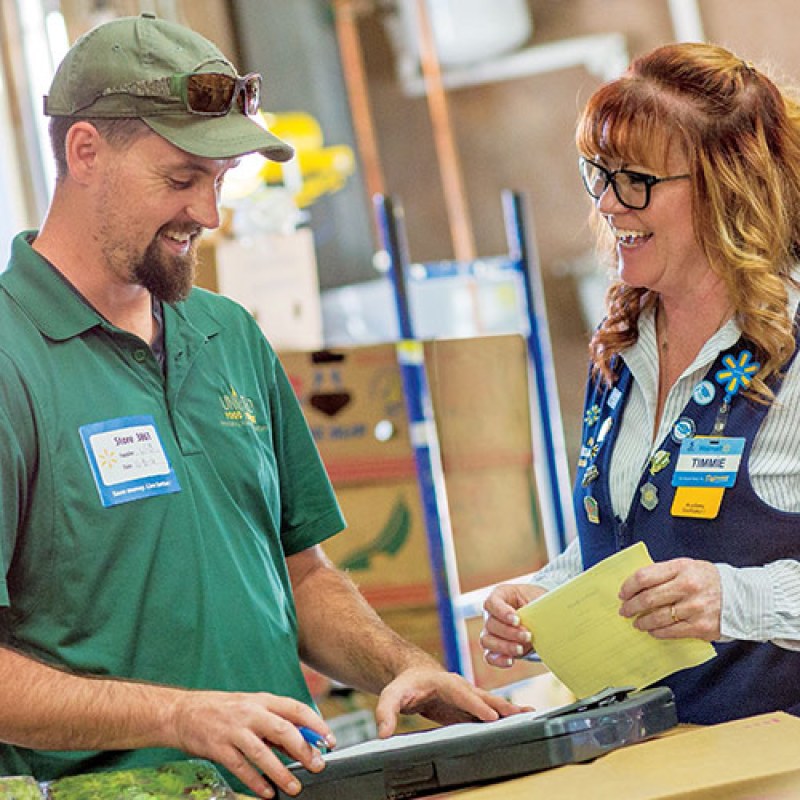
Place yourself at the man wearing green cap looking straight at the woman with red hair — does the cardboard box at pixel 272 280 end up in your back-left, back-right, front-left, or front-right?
front-left

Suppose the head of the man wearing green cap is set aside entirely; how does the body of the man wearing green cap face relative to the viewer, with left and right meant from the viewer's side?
facing the viewer and to the right of the viewer

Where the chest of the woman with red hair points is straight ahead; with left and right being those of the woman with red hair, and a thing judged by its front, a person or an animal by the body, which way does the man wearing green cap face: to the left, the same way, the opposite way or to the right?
to the left

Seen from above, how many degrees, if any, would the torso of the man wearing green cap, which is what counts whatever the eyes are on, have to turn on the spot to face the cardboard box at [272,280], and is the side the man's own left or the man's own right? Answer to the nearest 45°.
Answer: approximately 135° to the man's own left

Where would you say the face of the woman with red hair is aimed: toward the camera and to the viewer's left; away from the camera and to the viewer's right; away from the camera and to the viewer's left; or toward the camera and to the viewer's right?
toward the camera and to the viewer's left

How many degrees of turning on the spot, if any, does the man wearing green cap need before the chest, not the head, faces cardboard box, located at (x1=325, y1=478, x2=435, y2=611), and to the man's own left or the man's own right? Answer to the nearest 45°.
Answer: approximately 135° to the man's own left

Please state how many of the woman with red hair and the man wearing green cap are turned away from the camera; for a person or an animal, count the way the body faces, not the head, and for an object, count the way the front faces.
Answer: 0

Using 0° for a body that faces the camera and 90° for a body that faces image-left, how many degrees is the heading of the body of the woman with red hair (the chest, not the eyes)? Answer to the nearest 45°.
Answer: approximately 45°

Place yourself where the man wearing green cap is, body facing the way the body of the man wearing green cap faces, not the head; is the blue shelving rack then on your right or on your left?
on your left

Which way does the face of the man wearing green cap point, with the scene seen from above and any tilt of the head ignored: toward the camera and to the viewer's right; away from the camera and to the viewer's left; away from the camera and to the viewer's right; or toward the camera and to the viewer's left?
toward the camera and to the viewer's right
